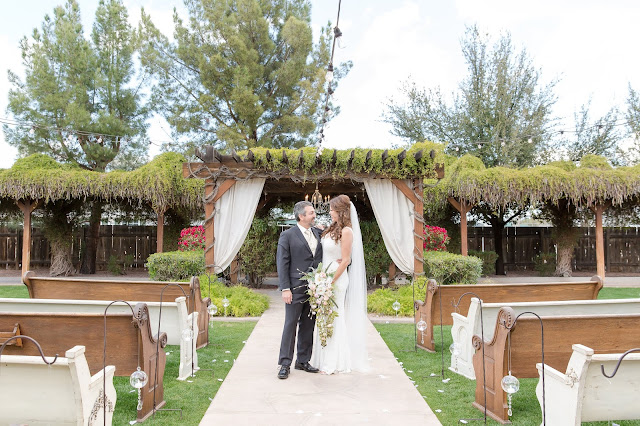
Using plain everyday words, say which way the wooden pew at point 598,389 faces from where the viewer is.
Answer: facing away from the viewer and to the left of the viewer

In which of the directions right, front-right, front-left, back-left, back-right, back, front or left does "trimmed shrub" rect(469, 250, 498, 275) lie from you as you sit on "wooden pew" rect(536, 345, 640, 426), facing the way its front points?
front-right

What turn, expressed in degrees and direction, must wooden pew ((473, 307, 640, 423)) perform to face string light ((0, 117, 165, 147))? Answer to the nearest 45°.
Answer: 0° — it already faces it

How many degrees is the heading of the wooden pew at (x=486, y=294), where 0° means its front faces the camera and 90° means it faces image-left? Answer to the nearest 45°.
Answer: approximately 135°

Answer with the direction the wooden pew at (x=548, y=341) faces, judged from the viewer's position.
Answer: facing away from the viewer and to the left of the viewer

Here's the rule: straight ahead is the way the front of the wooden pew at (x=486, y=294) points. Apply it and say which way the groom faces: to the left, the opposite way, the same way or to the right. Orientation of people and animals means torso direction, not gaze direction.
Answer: the opposite way

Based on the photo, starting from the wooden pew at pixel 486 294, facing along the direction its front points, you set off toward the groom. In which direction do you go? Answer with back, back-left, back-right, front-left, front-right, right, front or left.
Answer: left

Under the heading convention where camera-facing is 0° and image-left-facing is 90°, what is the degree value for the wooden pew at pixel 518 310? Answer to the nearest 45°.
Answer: approximately 135°

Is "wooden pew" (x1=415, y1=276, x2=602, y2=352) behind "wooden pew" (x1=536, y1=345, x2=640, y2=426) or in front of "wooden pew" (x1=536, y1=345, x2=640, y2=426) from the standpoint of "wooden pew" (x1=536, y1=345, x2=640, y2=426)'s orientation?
in front

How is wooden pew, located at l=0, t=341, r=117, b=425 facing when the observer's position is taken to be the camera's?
facing away from the viewer and to the right of the viewer

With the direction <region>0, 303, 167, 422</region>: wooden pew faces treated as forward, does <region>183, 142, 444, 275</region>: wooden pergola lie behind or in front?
in front

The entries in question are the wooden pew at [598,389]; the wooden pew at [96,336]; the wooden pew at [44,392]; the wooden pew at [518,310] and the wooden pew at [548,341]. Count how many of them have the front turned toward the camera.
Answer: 0

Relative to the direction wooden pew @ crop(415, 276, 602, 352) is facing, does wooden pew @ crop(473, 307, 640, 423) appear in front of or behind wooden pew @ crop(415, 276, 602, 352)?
behind

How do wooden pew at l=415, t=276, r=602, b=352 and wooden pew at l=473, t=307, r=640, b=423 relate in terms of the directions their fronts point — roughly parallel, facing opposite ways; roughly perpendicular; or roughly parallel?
roughly parallel
